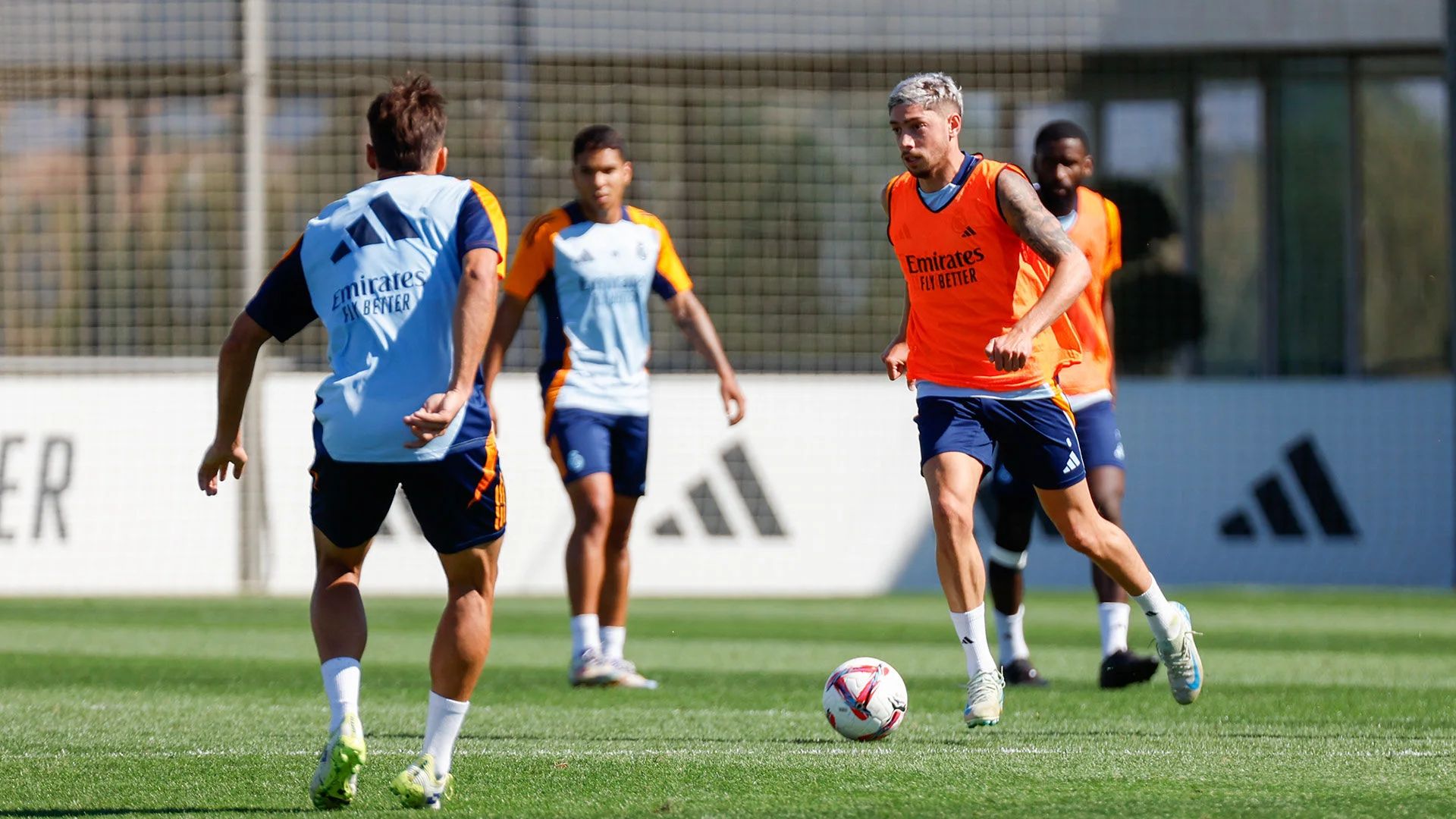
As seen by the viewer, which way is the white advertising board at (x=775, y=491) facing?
toward the camera

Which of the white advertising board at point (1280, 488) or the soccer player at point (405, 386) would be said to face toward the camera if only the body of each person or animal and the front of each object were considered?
the white advertising board

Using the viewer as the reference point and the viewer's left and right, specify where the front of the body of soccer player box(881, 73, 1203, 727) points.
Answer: facing the viewer and to the left of the viewer

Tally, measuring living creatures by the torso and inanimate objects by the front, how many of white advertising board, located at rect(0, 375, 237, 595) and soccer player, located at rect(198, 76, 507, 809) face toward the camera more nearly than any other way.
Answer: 1

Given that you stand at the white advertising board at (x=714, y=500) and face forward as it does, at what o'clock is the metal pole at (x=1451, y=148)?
The metal pole is roughly at 9 o'clock from the white advertising board.

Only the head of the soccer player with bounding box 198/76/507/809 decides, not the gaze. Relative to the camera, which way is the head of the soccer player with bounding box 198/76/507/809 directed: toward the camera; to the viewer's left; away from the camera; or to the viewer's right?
away from the camera

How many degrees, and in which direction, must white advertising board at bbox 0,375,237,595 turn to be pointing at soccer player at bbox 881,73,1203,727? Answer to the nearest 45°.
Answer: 0° — it already faces them

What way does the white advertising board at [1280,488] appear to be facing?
toward the camera

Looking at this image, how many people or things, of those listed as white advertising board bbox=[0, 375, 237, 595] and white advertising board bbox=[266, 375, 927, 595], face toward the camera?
2

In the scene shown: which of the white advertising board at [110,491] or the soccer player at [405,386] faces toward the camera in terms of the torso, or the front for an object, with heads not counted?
the white advertising board

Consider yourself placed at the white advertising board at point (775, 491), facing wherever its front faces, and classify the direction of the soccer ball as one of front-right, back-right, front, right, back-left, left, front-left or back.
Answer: front

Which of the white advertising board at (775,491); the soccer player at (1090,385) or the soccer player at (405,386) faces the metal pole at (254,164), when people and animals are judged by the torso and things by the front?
the soccer player at (405,386)

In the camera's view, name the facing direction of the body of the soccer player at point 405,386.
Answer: away from the camera

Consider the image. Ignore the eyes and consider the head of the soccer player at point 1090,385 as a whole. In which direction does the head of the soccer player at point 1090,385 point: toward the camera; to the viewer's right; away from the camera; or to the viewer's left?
toward the camera

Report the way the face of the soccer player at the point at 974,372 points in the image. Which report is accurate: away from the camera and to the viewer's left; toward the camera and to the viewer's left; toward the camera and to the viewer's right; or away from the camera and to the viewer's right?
toward the camera and to the viewer's left
